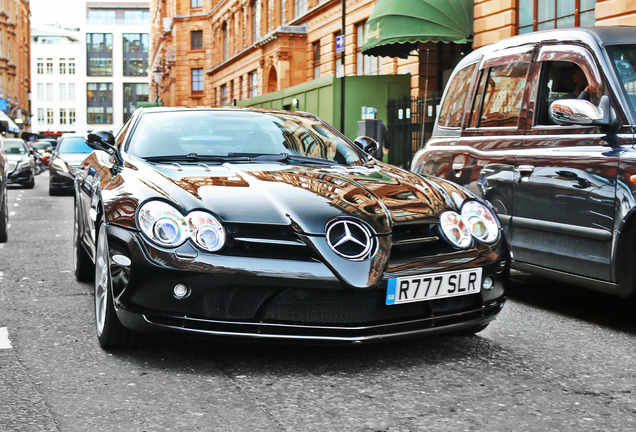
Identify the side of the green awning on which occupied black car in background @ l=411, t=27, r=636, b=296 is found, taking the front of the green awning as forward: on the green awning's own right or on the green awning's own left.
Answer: on the green awning's own left

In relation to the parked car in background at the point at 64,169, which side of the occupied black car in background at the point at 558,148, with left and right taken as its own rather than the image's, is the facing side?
back

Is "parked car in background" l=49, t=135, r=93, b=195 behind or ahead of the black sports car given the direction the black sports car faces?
behind

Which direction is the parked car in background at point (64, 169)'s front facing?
toward the camera

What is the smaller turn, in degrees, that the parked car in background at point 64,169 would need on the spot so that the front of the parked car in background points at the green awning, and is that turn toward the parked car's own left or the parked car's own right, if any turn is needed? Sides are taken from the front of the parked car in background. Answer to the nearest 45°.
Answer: approximately 45° to the parked car's own left

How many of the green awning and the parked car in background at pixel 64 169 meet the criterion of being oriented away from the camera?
0

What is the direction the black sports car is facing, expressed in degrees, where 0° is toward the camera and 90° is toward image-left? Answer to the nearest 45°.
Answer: approximately 315°

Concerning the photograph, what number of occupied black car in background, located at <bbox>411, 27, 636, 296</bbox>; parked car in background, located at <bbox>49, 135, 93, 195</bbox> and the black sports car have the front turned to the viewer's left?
0

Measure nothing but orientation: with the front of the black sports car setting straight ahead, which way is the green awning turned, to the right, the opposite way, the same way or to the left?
to the right

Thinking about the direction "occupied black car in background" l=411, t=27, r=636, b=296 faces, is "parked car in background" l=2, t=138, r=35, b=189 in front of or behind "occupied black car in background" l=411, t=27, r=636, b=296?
behind

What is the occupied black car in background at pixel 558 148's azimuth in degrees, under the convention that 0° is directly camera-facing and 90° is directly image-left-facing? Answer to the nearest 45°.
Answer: approximately 315°

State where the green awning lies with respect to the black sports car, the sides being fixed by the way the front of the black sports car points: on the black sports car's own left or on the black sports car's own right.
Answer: on the black sports car's own left

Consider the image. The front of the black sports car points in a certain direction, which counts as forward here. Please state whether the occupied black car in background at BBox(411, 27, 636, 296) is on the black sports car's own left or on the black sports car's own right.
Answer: on the black sports car's own left

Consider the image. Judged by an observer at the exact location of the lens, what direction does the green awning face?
facing the viewer and to the left of the viewer

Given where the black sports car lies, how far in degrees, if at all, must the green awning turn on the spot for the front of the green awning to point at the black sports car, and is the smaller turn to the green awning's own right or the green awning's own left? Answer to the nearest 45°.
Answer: approximately 45° to the green awning's own left

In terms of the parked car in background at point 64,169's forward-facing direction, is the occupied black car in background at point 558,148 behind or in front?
in front
